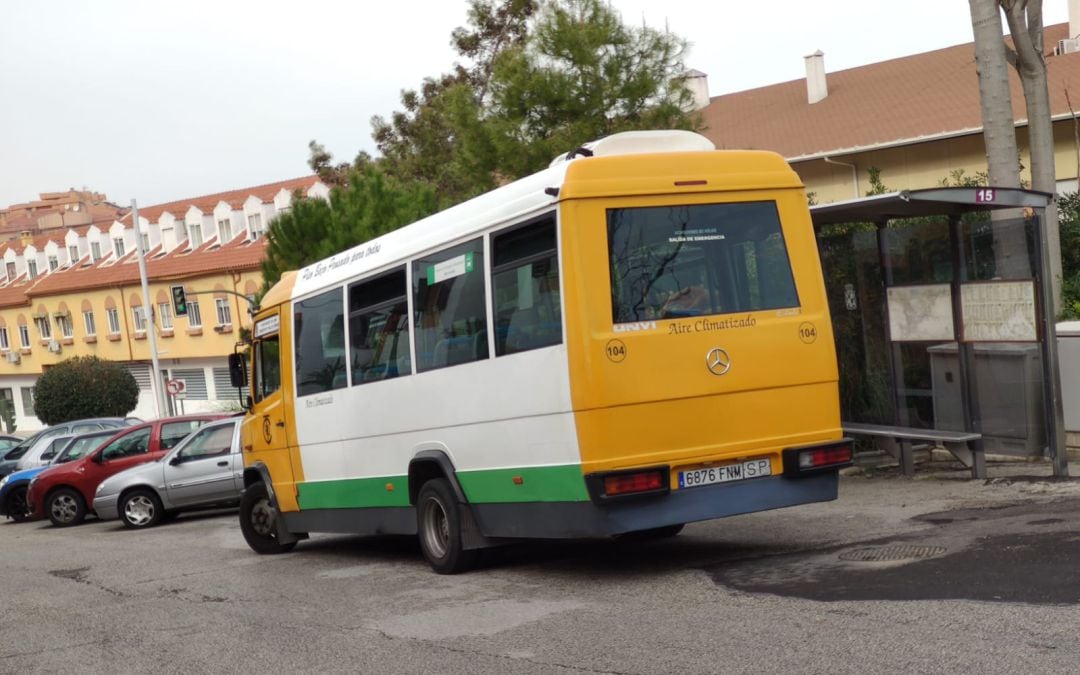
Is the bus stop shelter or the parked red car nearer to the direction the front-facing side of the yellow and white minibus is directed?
the parked red car

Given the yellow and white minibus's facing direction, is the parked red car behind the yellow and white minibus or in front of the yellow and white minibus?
in front

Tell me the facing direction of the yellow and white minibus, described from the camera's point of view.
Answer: facing away from the viewer and to the left of the viewer

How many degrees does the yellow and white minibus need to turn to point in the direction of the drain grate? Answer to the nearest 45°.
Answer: approximately 135° to its right

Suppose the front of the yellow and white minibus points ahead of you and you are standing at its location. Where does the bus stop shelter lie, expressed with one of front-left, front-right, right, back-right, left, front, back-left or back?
right

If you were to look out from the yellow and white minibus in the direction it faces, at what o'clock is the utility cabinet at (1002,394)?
The utility cabinet is roughly at 3 o'clock from the yellow and white minibus.

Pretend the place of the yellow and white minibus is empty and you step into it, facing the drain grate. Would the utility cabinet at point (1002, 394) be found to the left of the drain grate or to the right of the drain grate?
left

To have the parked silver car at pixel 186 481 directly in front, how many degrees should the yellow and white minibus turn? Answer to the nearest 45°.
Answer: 0° — it already faces it
